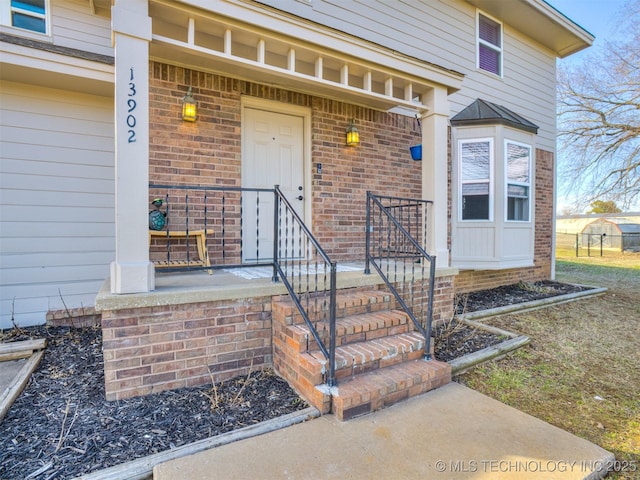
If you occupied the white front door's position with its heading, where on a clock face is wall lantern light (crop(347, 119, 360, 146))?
The wall lantern light is roughly at 10 o'clock from the white front door.

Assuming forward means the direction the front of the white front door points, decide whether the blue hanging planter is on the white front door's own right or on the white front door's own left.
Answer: on the white front door's own left

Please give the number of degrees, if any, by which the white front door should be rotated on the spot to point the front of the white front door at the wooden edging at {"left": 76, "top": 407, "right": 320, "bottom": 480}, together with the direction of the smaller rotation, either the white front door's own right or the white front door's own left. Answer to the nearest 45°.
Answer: approximately 45° to the white front door's own right

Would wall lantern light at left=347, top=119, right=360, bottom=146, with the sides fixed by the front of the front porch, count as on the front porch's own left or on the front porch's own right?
on the front porch's own left

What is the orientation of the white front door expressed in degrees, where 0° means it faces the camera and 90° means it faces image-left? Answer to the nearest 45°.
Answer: approximately 315°

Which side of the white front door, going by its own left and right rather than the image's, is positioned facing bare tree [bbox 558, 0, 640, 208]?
left

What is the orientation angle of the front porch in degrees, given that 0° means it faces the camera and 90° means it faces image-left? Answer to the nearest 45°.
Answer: approximately 315°

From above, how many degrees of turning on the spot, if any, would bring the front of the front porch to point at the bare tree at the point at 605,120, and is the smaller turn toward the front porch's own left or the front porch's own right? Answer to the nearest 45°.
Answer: approximately 90° to the front porch's own left
